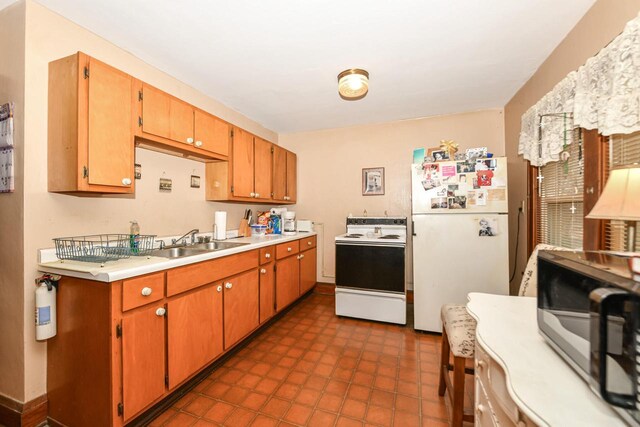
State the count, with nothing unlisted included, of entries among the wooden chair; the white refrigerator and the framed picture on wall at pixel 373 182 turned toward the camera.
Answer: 2

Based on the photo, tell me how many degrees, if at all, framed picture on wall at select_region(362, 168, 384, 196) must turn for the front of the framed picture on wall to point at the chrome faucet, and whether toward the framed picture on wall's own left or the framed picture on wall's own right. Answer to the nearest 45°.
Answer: approximately 45° to the framed picture on wall's own right

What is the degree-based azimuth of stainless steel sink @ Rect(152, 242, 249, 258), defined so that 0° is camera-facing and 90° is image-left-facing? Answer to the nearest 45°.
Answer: approximately 315°

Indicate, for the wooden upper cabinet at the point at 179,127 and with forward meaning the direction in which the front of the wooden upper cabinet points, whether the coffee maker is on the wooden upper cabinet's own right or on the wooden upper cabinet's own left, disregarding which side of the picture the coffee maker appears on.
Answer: on the wooden upper cabinet's own left

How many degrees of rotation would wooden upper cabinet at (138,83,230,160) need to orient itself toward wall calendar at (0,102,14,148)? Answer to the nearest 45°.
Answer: approximately 135° to its right
